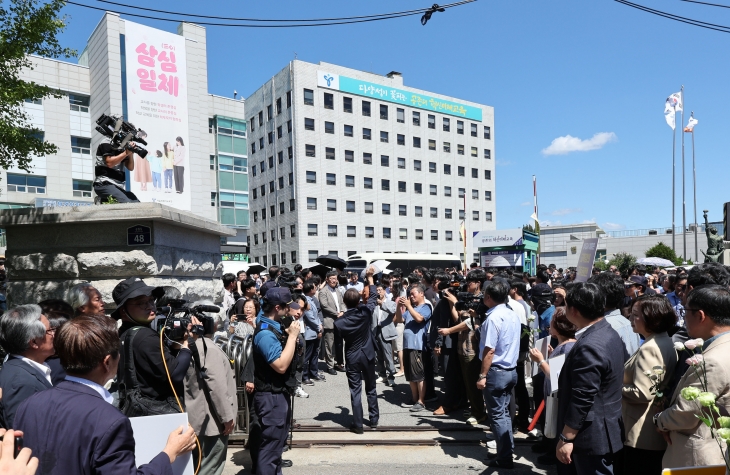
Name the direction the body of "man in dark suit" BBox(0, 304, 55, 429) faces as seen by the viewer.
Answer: to the viewer's right

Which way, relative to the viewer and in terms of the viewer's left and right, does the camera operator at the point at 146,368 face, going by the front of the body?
facing to the right of the viewer

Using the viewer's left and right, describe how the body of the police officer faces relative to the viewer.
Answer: facing to the right of the viewer

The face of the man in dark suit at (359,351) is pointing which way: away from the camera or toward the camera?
away from the camera

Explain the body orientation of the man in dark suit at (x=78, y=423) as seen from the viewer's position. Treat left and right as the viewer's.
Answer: facing away from the viewer and to the right of the viewer

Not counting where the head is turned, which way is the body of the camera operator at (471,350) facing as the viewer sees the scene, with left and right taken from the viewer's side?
facing to the left of the viewer

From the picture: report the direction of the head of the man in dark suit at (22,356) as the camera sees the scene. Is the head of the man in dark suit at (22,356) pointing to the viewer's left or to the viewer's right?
to the viewer's right

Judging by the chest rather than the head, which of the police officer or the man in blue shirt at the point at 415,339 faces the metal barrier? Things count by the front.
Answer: the man in blue shirt

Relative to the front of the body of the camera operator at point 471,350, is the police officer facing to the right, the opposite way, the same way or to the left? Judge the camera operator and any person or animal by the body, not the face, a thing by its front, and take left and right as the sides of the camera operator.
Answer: the opposite way

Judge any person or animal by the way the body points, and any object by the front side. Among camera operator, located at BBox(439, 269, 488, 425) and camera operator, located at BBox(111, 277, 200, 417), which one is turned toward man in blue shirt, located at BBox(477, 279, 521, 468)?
camera operator, located at BBox(111, 277, 200, 417)

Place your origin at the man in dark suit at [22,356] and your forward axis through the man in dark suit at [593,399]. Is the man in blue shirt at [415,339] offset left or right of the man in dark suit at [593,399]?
left
